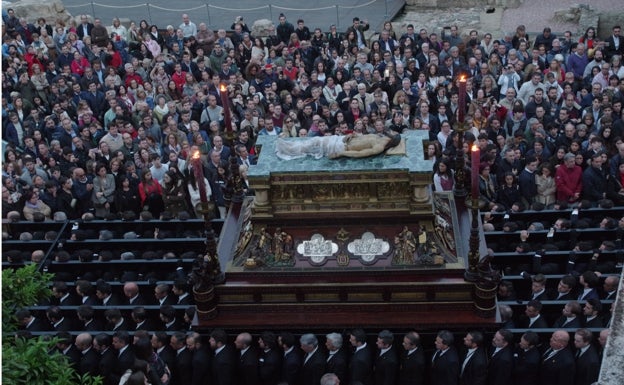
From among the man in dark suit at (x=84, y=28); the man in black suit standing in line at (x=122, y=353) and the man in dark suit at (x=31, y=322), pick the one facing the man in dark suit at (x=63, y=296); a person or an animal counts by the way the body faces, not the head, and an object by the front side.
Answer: the man in dark suit at (x=84, y=28)

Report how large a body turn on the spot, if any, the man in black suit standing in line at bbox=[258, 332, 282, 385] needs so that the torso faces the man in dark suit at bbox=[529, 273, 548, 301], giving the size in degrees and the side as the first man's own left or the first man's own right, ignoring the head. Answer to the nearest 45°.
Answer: approximately 180°

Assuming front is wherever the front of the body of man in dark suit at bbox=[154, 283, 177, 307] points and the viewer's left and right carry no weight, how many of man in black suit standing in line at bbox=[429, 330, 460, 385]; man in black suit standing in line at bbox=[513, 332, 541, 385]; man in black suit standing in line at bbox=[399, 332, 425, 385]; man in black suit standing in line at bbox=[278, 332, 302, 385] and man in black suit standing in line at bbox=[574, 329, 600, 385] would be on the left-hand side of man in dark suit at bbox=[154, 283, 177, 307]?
5

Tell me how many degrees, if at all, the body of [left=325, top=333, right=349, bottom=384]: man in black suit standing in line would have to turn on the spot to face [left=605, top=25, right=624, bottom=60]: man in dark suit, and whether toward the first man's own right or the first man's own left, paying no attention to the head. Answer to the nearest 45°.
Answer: approximately 180°

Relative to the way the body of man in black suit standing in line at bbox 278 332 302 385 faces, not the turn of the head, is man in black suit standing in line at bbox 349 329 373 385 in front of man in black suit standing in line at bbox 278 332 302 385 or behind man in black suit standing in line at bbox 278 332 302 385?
behind

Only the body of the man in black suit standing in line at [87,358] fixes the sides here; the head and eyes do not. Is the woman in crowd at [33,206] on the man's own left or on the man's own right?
on the man's own right

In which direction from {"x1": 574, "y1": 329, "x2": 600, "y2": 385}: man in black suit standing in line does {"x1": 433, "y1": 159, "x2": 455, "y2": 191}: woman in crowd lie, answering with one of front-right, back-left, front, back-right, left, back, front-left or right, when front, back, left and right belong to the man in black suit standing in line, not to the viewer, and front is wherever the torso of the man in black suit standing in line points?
right

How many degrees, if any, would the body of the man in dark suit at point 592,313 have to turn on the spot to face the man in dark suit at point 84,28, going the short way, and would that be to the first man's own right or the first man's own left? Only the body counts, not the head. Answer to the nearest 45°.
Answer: approximately 90° to the first man's own right

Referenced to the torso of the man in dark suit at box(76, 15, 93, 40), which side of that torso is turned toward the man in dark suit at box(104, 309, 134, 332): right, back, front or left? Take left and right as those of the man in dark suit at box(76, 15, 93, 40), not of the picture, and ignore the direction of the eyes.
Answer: front

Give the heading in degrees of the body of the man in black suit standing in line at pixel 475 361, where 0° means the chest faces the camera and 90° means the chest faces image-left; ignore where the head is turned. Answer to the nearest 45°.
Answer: approximately 45°

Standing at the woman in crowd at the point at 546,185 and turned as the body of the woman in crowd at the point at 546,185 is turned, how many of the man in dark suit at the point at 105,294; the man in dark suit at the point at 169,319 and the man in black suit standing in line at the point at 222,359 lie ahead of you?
3
